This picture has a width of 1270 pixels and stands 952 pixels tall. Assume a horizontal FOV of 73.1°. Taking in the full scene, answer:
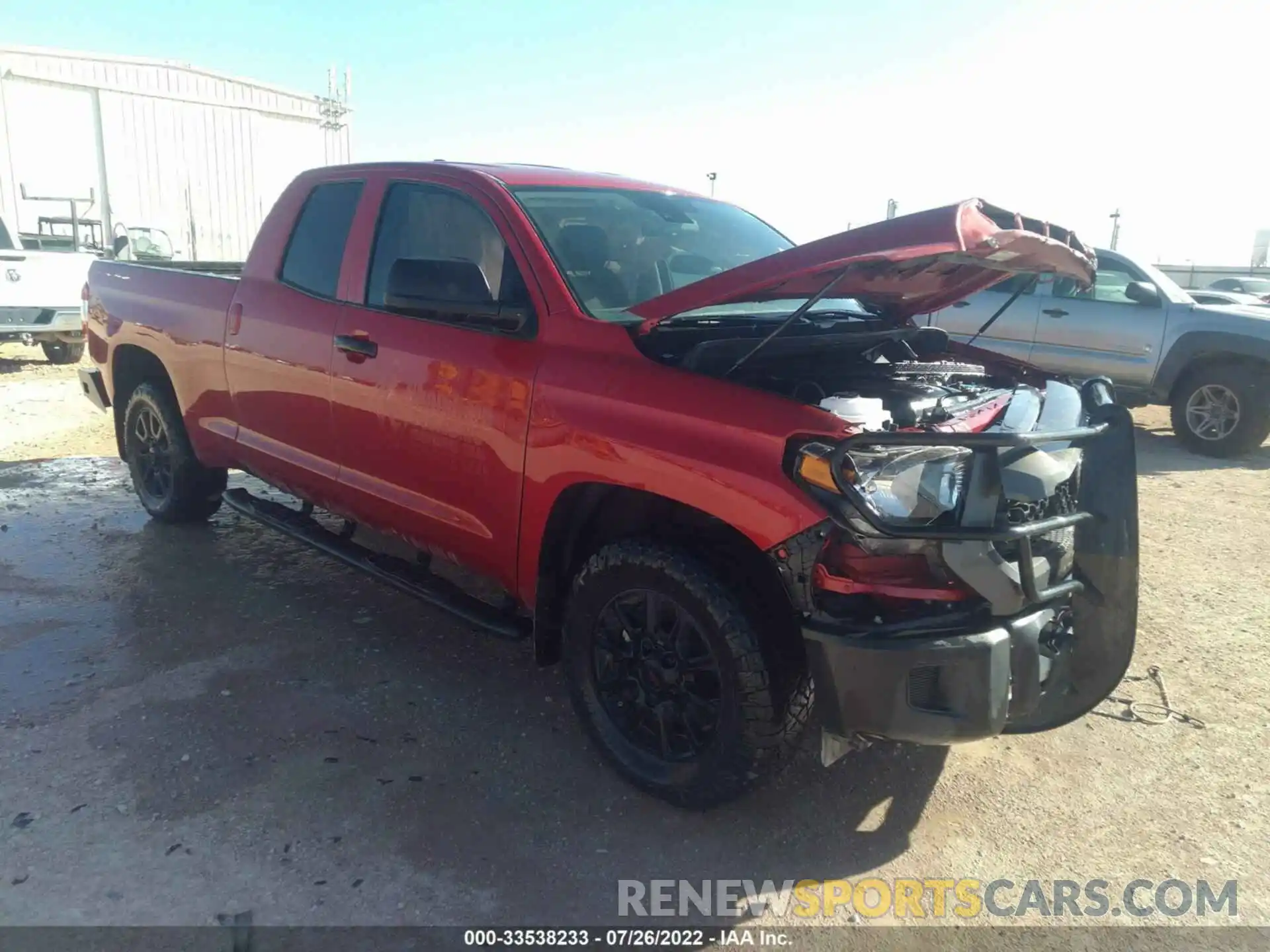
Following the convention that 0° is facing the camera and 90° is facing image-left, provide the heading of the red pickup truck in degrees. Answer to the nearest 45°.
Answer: approximately 315°

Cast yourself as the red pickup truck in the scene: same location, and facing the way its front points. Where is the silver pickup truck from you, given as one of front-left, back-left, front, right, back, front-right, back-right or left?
left

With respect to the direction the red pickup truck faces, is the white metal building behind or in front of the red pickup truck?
behind

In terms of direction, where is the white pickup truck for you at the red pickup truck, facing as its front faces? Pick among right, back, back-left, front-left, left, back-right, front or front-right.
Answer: back

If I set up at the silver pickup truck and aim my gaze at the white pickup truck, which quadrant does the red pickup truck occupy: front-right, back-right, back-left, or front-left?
front-left
